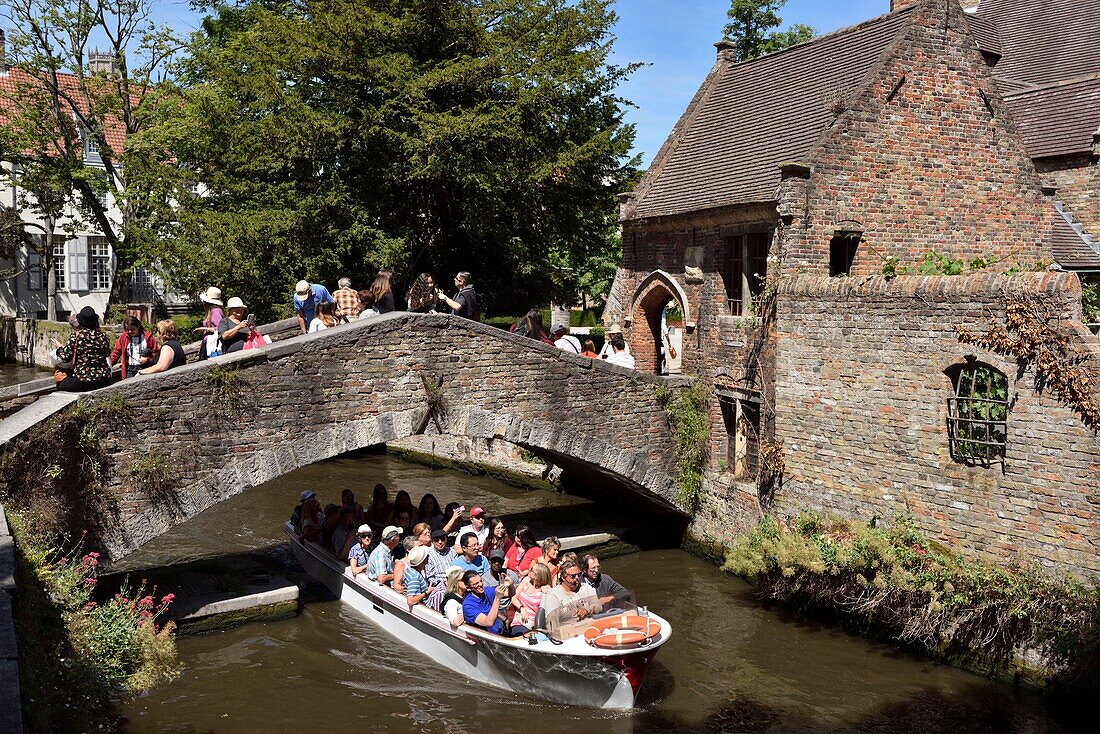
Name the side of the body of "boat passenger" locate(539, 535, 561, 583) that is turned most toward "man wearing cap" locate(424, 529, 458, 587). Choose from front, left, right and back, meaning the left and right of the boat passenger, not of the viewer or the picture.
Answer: back

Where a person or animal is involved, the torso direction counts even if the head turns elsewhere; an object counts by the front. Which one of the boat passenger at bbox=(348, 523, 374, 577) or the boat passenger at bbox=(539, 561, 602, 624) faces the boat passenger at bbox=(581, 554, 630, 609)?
the boat passenger at bbox=(348, 523, 374, 577)

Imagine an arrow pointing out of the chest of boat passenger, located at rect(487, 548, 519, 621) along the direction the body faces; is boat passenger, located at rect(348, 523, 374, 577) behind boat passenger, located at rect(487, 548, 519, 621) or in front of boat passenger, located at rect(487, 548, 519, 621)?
behind

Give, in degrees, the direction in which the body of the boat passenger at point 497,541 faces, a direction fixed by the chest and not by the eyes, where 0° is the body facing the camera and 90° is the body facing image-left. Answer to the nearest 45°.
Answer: approximately 315°

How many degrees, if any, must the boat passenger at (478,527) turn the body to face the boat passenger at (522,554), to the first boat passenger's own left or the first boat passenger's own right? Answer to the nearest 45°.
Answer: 0° — they already face them

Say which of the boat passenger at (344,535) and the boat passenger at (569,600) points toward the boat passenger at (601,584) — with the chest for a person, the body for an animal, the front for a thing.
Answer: the boat passenger at (344,535)

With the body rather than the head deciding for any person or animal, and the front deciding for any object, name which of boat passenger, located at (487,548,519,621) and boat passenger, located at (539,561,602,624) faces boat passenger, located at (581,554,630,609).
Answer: boat passenger, located at (487,548,519,621)

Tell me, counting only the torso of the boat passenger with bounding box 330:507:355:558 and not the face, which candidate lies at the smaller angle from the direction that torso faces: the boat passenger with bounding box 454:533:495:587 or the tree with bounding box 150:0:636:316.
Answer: the boat passenger

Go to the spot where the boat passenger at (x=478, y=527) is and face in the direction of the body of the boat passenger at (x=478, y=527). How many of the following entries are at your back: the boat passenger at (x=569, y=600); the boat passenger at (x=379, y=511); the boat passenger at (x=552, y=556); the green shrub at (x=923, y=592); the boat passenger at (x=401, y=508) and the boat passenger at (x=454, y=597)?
2

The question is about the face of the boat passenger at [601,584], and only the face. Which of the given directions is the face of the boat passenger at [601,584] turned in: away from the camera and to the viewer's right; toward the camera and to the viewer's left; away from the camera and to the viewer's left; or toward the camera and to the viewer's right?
toward the camera and to the viewer's right

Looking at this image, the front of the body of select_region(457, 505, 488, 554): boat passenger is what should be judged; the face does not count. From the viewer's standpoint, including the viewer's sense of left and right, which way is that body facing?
facing the viewer and to the right of the viewer

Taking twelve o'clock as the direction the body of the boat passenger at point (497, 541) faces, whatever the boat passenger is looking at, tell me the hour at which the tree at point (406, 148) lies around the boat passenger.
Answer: The tree is roughly at 7 o'clock from the boat passenger.

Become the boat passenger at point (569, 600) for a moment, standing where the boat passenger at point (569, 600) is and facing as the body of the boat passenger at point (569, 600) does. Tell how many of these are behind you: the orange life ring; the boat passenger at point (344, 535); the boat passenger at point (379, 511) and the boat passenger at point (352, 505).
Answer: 3

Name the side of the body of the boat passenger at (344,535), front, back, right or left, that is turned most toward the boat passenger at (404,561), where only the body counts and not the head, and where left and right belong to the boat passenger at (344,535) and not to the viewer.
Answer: front

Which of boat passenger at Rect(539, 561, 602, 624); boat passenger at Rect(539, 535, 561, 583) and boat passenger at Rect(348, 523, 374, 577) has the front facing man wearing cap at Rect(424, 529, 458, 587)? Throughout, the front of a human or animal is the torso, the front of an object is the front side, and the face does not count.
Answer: boat passenger at Rect(348, 523, 374, 577)

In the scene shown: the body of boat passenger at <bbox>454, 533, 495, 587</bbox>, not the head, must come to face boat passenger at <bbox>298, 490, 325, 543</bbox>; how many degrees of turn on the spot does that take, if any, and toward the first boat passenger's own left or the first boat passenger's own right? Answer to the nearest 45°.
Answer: approximately 180°

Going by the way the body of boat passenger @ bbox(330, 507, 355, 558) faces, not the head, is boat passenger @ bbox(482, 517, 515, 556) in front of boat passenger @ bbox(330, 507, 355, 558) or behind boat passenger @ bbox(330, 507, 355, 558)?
in front
